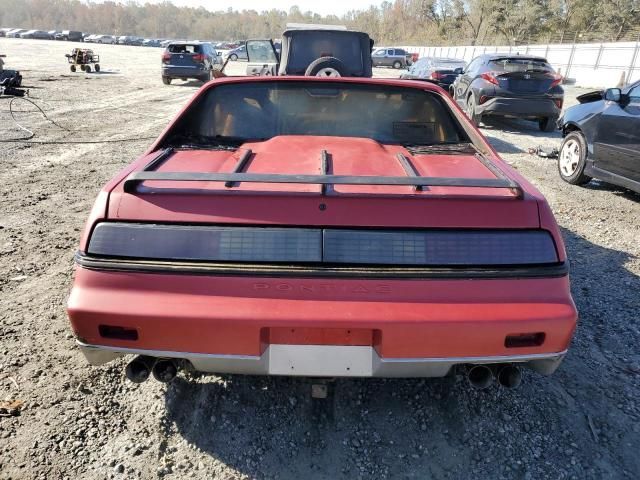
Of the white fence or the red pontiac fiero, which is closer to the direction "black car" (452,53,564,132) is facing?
the white fence

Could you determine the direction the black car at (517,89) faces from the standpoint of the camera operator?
facing away from the viewer and to the left of the viewer

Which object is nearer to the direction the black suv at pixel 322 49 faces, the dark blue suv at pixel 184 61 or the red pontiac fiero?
the dark blue suv

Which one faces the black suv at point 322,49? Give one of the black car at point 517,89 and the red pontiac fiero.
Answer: the red pontiac fiero

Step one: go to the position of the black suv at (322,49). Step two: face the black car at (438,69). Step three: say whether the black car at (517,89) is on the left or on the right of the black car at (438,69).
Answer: right

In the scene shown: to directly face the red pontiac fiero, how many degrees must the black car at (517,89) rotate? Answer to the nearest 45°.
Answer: approximately 135° to its left

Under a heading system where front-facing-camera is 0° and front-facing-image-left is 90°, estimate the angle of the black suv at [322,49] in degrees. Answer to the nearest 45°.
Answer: approximately 180°

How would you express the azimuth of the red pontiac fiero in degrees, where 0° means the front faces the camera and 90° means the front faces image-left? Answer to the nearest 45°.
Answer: approximately 180°

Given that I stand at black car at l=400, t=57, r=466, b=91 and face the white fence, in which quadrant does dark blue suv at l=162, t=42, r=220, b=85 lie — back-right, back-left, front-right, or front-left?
back-left
